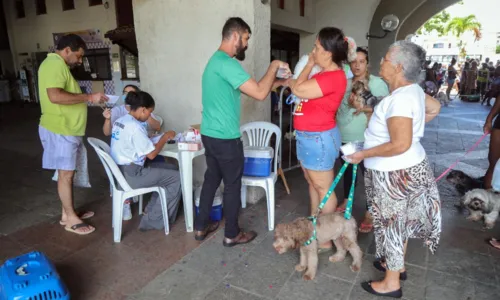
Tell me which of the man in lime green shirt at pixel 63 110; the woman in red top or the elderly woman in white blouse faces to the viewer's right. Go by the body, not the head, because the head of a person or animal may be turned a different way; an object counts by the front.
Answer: the man in lime green shirt

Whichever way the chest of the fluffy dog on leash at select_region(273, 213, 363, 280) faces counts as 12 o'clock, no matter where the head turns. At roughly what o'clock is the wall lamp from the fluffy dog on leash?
The wall lamp is roughly at 5 o'clock from the fluffy dog on leash.

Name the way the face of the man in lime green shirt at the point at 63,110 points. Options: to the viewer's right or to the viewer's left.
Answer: to the viewer's right

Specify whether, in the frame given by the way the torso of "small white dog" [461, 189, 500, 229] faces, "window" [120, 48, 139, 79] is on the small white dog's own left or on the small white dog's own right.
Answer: on the small white dog's own right

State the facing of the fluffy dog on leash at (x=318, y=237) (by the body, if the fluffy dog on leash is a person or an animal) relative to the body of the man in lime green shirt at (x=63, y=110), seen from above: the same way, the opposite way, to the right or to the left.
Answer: the opposite way

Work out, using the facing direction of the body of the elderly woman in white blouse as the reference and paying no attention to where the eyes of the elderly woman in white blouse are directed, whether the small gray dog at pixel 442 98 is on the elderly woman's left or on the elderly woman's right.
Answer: on the elderly woman's right

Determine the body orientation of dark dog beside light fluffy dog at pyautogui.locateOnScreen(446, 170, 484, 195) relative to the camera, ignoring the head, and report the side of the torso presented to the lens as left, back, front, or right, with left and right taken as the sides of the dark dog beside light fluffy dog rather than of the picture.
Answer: left

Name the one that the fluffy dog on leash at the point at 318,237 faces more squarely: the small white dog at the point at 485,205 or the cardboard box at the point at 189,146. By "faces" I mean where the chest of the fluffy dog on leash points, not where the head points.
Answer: the cardboard box

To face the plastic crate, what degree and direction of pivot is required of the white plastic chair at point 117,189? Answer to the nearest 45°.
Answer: approximately 135° to its right

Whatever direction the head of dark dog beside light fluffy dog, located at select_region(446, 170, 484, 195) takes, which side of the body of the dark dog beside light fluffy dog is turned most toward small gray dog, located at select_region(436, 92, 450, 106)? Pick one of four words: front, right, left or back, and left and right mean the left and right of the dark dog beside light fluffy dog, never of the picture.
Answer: right
